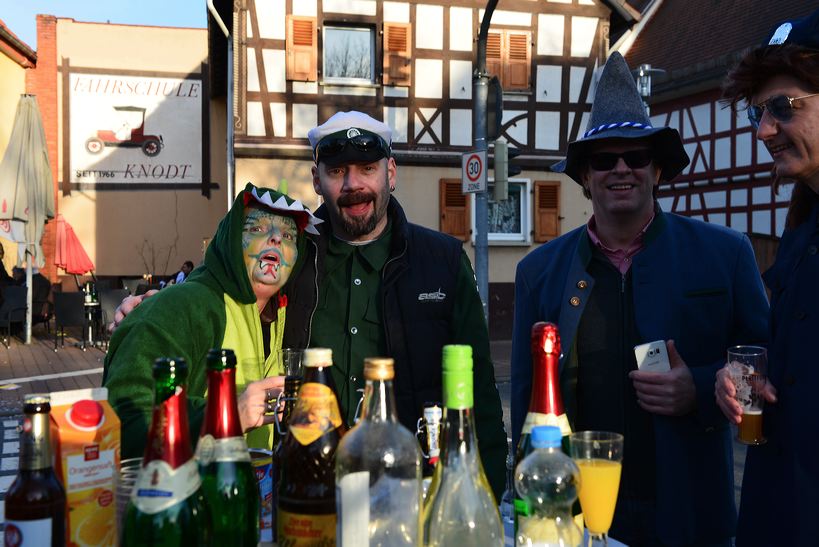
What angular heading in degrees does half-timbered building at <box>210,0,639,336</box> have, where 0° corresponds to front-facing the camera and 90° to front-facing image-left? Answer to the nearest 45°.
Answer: approximately 0°

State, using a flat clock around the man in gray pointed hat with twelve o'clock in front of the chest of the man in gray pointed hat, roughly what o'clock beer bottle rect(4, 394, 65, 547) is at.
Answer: The beer bottle is roughly at 1 o'clock from the man in gray pointed hat.

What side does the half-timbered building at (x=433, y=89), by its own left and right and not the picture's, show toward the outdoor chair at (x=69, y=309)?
right

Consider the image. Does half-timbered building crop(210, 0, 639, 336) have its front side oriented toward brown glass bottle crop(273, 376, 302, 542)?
yes

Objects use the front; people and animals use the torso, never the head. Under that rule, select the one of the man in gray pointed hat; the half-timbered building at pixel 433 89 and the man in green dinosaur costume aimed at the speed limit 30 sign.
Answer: the half-timbered building

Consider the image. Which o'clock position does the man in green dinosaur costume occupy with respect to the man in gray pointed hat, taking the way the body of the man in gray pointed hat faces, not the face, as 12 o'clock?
The man in green dinosaur costume is roughly at 2 o'clock from the man in gray pointed hat.
